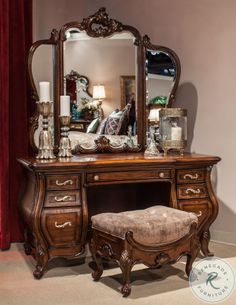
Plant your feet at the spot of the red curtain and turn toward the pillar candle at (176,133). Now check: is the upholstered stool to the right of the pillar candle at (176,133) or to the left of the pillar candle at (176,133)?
right

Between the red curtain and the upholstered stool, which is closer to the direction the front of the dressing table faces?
the upholstered stool

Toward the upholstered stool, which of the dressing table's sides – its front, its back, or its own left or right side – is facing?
front

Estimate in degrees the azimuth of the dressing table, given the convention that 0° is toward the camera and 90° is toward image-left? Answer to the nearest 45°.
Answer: approximately 315°

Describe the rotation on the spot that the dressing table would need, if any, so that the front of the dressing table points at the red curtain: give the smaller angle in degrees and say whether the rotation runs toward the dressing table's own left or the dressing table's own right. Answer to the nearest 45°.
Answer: approximately 135° to the dressing table's own right
